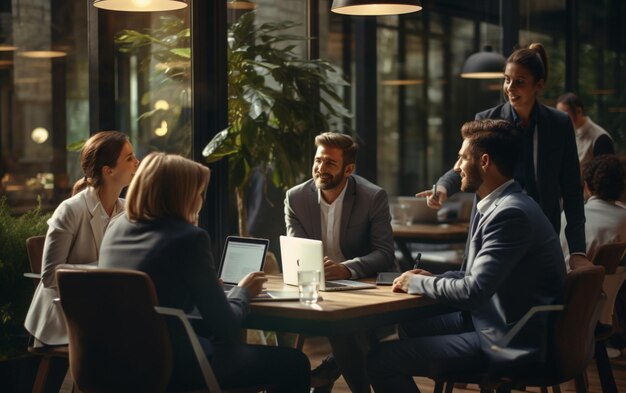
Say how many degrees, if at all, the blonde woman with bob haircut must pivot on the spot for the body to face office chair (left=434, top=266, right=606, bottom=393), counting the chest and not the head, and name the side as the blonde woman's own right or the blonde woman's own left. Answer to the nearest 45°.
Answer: approximately 45° to the blonde woman's own right

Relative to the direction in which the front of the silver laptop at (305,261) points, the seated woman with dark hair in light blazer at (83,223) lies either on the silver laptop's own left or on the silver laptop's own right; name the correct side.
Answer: on the silver laptop's own left

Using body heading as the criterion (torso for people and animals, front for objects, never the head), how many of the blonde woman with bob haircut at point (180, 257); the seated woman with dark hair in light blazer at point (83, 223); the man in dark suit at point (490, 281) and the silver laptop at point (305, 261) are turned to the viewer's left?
1

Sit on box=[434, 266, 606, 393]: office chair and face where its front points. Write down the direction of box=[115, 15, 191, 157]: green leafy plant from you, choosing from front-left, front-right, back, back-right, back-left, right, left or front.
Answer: front-right

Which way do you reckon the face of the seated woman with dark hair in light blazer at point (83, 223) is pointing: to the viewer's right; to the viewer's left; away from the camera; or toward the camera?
to the viewer's right

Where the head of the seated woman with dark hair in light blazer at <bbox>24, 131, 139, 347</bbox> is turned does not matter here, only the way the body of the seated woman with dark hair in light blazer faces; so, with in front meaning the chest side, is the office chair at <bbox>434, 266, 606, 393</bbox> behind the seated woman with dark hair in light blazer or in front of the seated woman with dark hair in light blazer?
in front

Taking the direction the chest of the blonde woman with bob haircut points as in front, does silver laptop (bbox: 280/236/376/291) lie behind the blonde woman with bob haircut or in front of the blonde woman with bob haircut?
in front

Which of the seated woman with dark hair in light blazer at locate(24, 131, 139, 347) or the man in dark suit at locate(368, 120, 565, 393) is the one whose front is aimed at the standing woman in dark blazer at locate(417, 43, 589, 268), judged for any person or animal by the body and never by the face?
the seated woman with dark hair in light blazer

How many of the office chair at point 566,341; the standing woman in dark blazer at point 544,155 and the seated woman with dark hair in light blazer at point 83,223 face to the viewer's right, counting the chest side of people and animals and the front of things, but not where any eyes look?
1

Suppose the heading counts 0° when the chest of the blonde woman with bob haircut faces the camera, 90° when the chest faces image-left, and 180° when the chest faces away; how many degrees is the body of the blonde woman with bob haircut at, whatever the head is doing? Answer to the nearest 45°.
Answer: approximately 225°

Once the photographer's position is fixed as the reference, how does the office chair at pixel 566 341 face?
facing to the left of the viewer

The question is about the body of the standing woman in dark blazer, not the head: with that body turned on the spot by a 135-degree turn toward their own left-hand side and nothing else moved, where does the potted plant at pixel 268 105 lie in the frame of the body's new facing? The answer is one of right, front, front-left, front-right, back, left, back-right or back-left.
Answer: back-left

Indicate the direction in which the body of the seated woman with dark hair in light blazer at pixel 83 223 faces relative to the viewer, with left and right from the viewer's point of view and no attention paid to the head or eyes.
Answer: facing to the right of the viewer

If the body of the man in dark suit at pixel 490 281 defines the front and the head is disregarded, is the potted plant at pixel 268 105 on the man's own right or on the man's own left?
on the man's own right

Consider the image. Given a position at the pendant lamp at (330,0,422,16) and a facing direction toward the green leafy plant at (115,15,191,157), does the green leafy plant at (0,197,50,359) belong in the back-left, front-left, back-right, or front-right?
front-left

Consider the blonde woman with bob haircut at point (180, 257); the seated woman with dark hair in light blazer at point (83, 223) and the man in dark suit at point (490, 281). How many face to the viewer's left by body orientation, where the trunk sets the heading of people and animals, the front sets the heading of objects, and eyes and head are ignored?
1

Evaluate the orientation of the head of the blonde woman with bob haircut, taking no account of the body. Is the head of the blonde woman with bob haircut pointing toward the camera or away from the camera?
away from the camera

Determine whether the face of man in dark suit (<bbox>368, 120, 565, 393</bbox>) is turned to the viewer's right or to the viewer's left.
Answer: to the viewer's left
